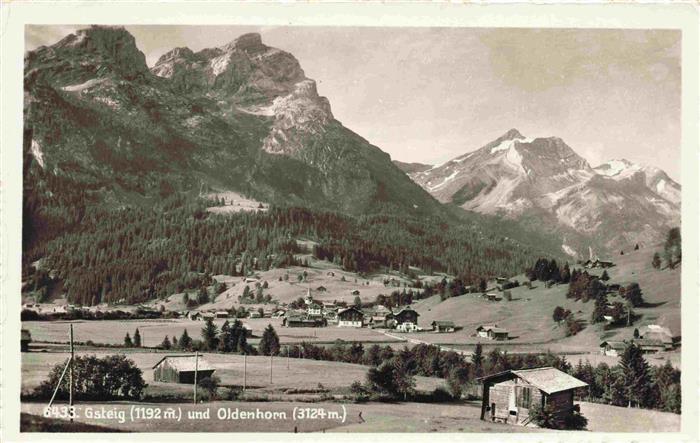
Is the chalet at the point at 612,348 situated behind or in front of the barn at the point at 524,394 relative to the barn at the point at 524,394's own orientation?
behind

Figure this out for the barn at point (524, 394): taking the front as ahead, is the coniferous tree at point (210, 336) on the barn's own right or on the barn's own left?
on the barn's own right

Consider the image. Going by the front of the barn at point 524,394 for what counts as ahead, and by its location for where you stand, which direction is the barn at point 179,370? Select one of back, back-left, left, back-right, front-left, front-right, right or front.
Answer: front-right

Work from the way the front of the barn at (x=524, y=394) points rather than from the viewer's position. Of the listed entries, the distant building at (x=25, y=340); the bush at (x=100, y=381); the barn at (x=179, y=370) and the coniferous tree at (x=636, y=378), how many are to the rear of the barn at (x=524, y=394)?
1

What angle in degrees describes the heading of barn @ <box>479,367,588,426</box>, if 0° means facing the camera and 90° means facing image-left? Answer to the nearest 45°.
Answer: approximately 45°

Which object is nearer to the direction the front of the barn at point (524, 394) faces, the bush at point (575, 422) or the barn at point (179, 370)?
the barn

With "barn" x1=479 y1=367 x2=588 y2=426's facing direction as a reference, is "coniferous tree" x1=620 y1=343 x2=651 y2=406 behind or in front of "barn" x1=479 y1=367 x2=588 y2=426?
behind

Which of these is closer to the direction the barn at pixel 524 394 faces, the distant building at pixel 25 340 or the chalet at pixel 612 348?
the distant building

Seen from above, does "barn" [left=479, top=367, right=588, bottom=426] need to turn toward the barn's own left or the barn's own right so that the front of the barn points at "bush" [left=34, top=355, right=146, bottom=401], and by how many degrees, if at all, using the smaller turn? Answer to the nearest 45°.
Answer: approximately 45° to the barn's own right

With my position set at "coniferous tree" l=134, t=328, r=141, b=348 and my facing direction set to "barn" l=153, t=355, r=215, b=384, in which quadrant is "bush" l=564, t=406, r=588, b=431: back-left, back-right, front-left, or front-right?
front-left
